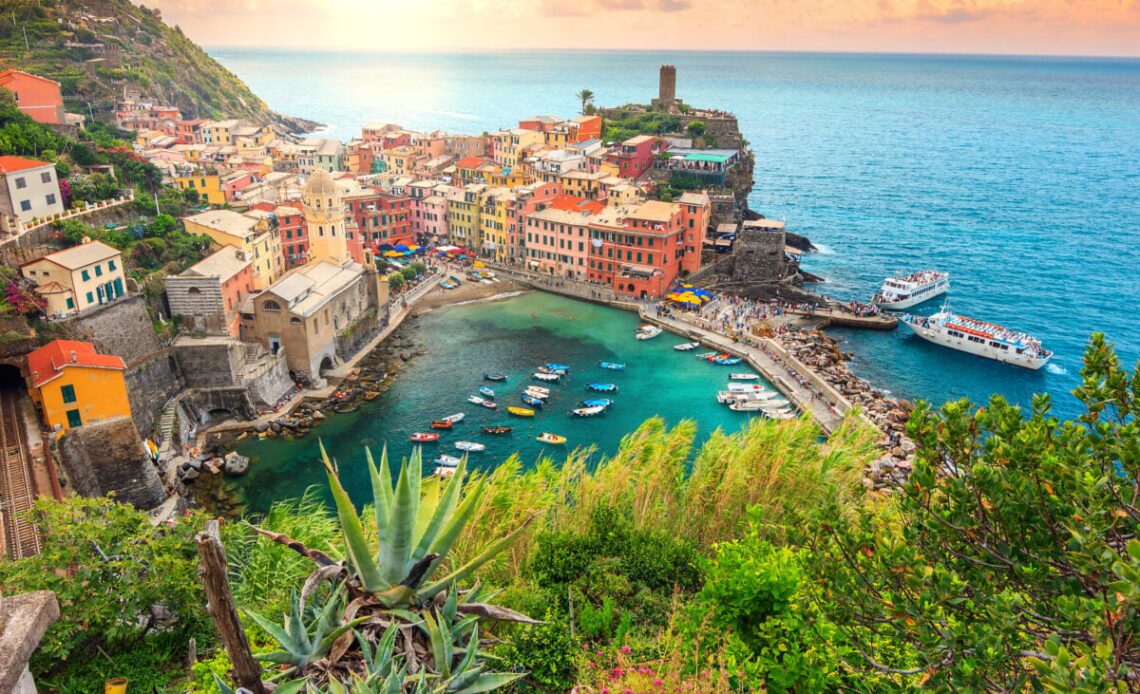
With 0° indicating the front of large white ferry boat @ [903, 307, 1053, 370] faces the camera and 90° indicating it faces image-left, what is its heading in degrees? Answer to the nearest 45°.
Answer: approximately 135°

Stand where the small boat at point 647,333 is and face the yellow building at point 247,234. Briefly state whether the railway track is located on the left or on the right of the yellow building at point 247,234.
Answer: left

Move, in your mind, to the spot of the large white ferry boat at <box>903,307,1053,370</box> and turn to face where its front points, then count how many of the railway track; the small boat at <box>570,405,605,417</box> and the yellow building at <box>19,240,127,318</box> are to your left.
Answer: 3

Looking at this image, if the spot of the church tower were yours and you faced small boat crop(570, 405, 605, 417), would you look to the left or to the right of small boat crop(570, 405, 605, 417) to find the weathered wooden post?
right

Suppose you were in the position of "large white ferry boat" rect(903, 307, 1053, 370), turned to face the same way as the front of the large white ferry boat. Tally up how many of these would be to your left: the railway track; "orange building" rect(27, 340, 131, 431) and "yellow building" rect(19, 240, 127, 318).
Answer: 3

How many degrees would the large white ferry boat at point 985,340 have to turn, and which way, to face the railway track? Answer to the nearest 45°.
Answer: approximately 90° to its left

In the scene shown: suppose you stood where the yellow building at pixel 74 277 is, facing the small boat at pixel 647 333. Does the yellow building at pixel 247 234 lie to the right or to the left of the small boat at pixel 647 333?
left

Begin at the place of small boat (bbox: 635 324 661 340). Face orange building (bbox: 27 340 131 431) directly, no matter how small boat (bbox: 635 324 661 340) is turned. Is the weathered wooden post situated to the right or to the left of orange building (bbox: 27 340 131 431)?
left
